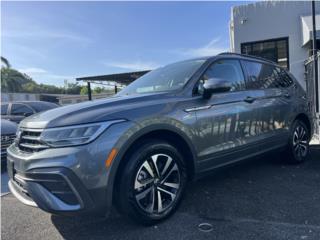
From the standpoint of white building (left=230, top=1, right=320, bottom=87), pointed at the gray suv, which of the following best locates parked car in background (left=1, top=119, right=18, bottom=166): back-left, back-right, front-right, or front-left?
front-right

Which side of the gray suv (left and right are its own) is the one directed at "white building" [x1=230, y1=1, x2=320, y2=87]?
back

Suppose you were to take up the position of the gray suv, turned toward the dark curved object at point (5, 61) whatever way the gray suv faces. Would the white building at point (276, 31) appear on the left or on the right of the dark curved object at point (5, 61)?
right

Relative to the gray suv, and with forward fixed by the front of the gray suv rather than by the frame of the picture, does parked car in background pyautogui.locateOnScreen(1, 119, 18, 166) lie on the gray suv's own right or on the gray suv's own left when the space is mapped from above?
on the gray suv's own right

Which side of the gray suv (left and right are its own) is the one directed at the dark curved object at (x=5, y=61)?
right

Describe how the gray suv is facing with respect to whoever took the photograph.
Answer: facing the viewer and to the left of the viewer

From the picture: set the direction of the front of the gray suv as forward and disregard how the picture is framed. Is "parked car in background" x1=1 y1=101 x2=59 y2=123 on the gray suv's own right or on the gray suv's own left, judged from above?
on the gray suv's own right
